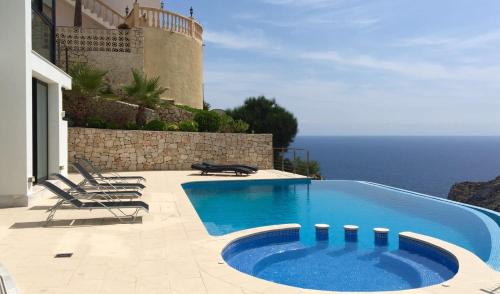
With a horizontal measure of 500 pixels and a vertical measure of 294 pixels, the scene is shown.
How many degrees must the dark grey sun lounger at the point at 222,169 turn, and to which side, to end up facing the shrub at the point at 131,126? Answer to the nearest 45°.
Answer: approximately 135° to its left

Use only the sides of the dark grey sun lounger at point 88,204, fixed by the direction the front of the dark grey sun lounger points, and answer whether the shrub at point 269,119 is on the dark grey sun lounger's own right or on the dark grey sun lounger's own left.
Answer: on the dark grey sun lounger's own left

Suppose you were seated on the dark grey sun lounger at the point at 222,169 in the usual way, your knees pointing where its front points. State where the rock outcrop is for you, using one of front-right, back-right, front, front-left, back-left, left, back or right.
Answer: front

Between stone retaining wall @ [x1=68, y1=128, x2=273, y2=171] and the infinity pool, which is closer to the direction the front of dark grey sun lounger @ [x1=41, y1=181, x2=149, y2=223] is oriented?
the infinity pool

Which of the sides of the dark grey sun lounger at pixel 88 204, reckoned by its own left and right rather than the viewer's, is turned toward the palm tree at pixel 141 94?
left

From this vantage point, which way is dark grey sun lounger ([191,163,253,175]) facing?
to the viewer's right

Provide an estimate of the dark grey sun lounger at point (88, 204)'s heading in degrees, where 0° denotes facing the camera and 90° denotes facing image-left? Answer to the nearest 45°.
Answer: approximately 270°

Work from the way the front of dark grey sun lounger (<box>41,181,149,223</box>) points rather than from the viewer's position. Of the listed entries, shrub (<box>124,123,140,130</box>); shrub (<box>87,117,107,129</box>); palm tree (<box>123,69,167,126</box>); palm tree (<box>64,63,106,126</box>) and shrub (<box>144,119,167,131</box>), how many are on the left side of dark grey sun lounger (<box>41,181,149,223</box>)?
5

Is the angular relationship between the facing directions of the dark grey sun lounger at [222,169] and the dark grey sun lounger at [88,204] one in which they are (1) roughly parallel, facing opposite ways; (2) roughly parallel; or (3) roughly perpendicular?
roughly parallel

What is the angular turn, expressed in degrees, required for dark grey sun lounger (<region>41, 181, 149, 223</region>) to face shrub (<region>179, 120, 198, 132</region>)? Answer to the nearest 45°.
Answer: approximately 90° to its left

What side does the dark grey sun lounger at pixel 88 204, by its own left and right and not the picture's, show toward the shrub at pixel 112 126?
left

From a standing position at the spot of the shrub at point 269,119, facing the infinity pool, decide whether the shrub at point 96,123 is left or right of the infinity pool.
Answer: right

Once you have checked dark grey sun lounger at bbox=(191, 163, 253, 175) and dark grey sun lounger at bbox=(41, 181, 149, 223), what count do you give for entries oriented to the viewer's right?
2

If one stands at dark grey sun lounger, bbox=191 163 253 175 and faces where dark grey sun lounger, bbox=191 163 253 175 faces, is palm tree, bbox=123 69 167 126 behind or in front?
behind

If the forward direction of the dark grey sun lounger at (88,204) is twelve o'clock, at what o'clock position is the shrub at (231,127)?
The shrub is roughly at 10 o'clock from the dark grey sun lounger.

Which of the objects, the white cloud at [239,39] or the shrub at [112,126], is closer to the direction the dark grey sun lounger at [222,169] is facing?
the white cloud

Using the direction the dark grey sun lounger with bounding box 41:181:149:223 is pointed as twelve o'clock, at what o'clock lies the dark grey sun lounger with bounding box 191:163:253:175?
the dark grey sun lounger with bounding box 191:163:253:175 is roughly at 10 o'clock from the dark grey sun lounger with bounding box 41:181:149:223.
